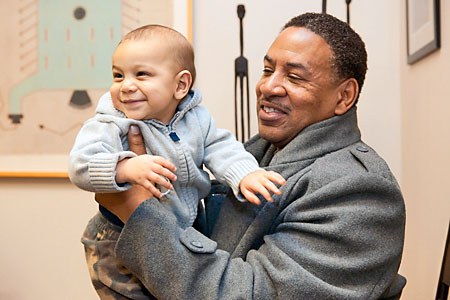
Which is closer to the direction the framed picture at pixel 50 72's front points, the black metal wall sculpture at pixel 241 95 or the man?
the man

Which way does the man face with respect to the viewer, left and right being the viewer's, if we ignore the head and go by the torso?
facing the viewer and to the left of the viewer

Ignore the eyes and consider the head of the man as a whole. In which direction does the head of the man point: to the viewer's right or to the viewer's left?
to the viewer's left

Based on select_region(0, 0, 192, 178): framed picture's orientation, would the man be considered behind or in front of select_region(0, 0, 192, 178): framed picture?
in front

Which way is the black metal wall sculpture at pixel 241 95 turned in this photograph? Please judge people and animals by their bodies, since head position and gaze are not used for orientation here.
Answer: toward the camera

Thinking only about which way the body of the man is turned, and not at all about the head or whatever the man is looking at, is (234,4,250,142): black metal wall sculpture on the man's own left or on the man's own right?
on the man's own right

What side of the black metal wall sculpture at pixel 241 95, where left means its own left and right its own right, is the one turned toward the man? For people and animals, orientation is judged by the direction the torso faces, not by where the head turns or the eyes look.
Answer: front

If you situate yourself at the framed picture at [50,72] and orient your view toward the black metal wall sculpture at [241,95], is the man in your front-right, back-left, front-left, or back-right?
front-right

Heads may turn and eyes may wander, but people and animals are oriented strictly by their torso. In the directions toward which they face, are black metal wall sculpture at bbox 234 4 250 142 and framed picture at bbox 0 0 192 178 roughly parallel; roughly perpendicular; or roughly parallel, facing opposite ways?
roughly parallel

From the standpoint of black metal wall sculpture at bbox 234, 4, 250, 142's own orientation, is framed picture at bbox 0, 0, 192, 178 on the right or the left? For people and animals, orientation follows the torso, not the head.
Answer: on its right

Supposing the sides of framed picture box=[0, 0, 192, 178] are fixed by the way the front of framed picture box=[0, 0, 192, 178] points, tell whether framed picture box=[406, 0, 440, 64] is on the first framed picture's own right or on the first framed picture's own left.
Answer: on the first framed picture's own left

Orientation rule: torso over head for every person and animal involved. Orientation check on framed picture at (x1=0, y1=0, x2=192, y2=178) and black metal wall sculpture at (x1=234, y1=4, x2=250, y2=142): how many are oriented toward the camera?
2
